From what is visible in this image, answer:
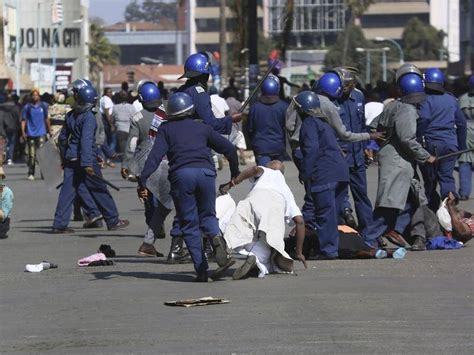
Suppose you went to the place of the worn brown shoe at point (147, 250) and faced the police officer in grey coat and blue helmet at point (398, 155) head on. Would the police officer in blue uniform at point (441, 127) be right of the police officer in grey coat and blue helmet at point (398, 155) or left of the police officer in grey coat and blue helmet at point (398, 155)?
left

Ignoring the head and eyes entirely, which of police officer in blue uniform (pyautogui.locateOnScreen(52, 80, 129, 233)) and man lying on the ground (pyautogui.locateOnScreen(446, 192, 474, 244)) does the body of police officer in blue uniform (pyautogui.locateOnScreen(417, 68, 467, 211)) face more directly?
the police officer in blue uniform

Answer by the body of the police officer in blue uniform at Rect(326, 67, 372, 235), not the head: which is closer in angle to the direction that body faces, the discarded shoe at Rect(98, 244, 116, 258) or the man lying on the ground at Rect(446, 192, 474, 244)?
the discarded shoe

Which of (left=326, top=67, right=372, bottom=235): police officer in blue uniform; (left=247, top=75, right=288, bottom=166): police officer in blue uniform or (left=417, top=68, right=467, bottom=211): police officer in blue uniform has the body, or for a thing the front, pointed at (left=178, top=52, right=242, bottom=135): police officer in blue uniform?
(left=326, top=67, right=372, bottom=235): police officer in blue uniform

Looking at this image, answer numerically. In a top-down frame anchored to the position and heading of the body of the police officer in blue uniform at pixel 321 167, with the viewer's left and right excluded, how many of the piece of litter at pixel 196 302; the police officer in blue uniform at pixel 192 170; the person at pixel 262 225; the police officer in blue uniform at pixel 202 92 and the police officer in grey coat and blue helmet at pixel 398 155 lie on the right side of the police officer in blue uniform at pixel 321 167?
1
